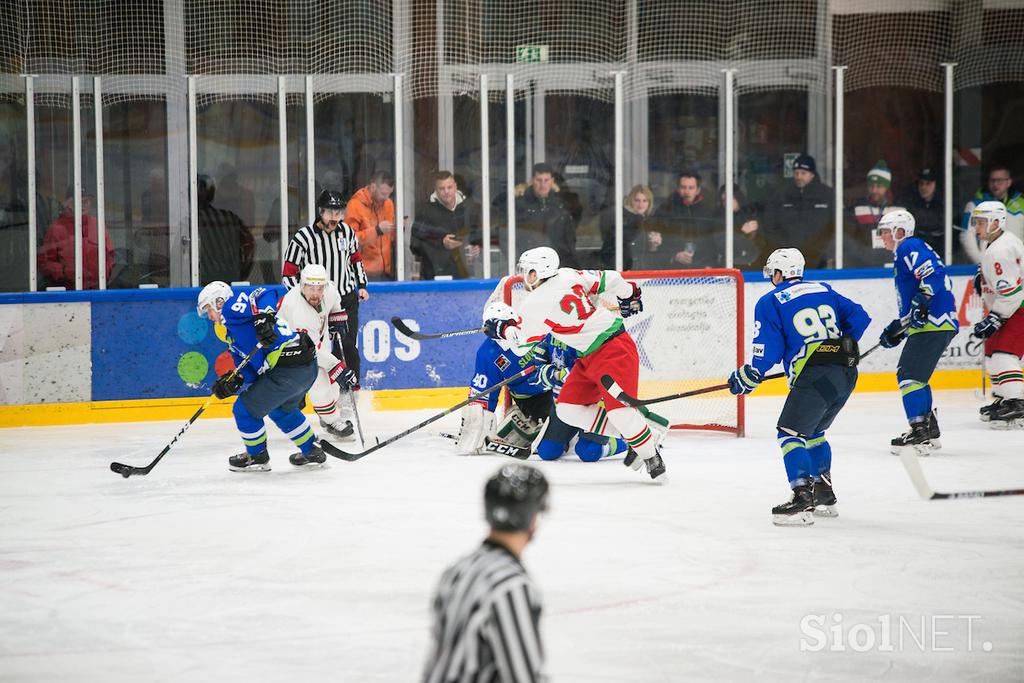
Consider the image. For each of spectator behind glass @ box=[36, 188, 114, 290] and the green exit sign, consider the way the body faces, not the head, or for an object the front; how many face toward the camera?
2

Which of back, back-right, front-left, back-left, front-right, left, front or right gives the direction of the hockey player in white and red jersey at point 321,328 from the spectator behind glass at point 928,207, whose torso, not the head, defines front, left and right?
front-right

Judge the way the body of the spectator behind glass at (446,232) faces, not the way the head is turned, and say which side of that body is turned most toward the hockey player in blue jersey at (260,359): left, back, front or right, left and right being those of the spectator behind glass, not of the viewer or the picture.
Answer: front

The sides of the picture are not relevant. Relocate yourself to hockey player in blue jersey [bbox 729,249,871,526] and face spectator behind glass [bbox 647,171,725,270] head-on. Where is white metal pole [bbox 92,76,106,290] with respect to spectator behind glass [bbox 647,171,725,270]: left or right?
left

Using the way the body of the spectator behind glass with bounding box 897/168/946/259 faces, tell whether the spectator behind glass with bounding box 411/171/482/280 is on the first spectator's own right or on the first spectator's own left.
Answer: on the first spectator's own right

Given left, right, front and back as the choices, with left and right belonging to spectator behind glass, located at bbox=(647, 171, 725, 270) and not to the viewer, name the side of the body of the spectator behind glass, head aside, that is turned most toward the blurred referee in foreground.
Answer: front

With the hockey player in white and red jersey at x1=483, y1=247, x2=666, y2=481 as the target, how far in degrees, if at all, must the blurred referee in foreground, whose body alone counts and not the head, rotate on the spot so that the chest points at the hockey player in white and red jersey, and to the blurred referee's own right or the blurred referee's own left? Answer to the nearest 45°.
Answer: approximately 45° to the blurred referee's own left

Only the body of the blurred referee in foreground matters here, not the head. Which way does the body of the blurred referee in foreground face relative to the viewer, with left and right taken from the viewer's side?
facing away from the viewer and to the right of the viewer
